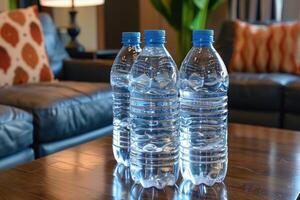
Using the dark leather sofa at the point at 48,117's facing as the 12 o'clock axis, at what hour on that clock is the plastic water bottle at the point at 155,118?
The plastic water bottle is roughly at 1 o'clock from the dark leather sofa.

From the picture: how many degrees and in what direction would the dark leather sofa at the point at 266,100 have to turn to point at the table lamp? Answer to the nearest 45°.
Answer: approximately 90° to its right

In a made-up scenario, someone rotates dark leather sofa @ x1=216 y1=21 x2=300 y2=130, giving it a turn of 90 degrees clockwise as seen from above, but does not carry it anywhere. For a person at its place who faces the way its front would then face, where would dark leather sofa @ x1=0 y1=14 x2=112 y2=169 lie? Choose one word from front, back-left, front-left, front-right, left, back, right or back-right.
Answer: front-left

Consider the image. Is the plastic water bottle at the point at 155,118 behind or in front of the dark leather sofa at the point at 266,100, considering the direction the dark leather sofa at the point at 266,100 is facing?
in front

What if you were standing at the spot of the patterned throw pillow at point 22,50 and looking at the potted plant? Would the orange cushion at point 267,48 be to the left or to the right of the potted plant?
right

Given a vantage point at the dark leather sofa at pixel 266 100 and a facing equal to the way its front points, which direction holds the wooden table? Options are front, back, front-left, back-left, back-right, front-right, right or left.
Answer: front

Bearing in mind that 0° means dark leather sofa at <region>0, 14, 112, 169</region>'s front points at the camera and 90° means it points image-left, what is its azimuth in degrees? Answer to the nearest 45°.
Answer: approximately 315°

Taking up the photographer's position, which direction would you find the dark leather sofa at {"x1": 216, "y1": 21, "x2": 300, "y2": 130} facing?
facing the viewer

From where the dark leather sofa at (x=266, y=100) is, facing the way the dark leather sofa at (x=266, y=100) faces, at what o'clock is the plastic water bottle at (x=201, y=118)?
The plastic water bottle is roughly at 12 o'clock from the dark leather sofa.

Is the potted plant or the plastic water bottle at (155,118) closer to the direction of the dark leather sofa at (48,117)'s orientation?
the plastic water bottle

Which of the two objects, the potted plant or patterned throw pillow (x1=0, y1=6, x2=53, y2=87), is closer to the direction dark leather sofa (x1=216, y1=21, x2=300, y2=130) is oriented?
the patterned throw pillow
